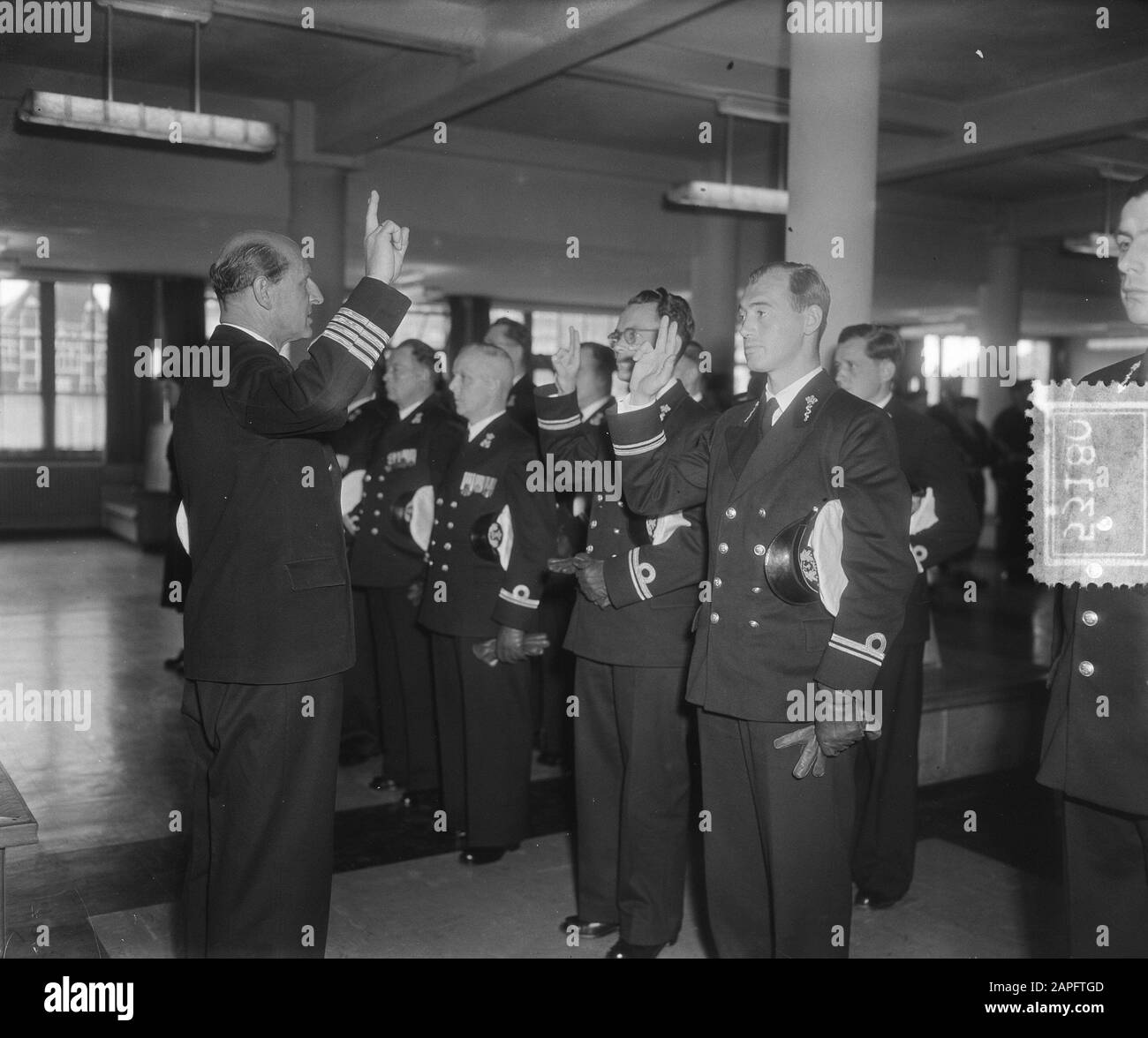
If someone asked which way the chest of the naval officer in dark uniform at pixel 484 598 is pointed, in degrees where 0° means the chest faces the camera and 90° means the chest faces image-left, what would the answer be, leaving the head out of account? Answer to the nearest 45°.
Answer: approximately 45°

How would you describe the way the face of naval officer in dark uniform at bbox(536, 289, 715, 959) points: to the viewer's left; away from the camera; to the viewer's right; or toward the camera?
to the viewer's left

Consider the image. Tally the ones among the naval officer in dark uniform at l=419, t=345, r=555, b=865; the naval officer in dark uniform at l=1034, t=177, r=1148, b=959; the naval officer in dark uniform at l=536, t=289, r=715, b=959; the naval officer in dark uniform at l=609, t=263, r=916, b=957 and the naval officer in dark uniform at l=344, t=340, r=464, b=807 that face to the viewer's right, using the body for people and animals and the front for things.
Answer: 0

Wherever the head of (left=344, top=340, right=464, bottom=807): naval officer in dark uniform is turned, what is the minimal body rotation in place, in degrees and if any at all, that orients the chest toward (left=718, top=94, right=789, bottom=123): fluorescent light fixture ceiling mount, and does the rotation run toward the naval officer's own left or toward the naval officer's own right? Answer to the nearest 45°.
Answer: approximately 180°

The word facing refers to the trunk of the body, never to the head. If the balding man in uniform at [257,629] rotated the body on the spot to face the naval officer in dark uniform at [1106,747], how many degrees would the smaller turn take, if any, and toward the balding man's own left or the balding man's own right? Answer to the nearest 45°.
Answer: approximately 45° to the balding man's own right

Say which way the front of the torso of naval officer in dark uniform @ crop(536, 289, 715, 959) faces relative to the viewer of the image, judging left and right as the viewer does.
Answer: facing the viewer and to the left of the viewer

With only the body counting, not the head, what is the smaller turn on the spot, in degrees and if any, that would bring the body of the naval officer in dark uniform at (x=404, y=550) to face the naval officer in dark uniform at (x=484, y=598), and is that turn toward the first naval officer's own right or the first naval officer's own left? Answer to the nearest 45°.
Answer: approximately 45° to the first naval officer's own left

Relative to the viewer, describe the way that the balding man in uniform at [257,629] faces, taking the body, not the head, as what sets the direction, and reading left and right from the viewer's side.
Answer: facing to the right of the viewer

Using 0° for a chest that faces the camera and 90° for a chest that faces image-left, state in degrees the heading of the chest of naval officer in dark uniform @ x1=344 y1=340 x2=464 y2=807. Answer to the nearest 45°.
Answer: approximately 45°

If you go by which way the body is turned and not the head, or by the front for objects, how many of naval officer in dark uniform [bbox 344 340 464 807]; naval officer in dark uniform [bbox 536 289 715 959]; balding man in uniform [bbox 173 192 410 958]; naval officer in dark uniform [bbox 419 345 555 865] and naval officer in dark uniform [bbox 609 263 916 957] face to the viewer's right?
1

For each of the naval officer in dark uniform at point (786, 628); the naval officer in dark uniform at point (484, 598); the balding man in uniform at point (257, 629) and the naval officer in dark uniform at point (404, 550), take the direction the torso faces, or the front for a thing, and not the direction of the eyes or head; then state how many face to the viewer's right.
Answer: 1

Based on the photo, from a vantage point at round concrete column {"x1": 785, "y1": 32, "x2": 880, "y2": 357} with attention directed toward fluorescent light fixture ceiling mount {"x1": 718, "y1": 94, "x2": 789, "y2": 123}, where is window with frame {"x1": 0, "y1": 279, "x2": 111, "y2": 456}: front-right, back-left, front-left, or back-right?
front-left
